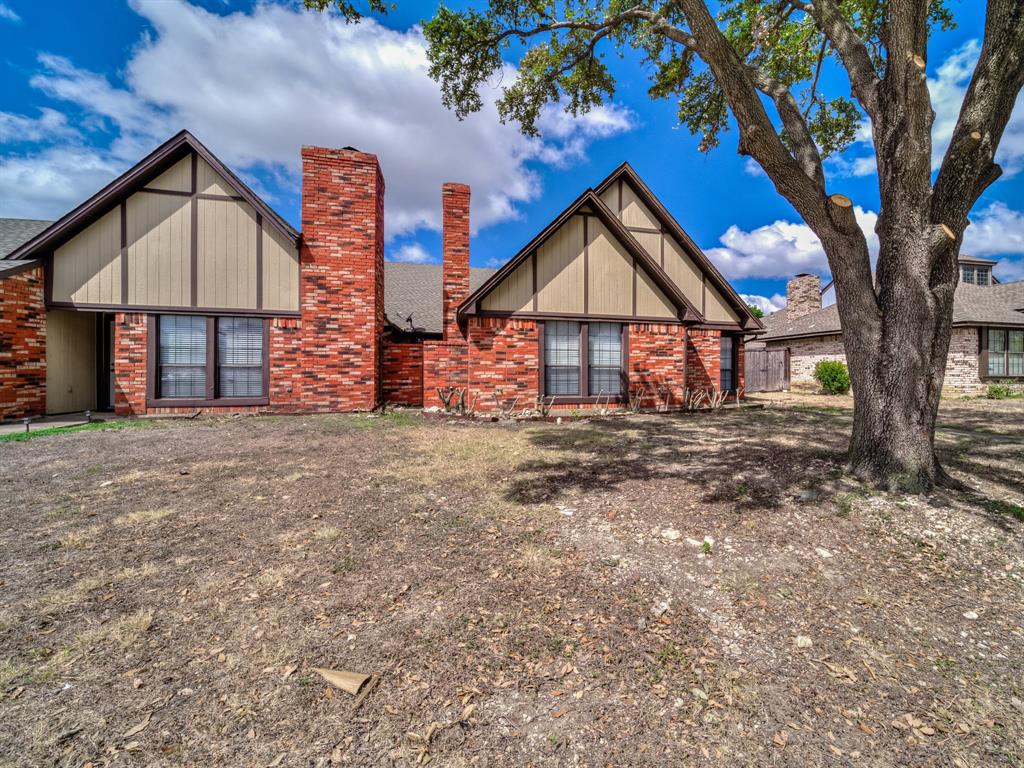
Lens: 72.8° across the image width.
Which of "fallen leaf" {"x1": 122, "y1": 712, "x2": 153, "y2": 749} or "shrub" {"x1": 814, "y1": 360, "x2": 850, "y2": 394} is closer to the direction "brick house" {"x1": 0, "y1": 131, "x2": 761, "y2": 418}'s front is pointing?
the fallen leaf

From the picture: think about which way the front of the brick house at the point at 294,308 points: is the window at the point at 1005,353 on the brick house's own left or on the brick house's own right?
on the brick house's own left

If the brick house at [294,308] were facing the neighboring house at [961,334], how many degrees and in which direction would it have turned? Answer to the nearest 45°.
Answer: approximately 90° to its left

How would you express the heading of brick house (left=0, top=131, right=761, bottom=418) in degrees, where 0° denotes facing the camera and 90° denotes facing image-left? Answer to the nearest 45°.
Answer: approximately 0°

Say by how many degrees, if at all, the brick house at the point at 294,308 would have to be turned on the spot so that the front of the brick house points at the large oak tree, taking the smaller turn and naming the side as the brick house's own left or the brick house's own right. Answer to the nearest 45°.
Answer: approximately 45° to the brick house's own left

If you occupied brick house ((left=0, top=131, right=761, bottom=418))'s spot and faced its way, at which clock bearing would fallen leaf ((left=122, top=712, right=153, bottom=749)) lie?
The fallen leaf is roughly at 12 o'clock from the brick house.

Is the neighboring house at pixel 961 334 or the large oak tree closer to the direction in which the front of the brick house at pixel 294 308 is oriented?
the large oak tree

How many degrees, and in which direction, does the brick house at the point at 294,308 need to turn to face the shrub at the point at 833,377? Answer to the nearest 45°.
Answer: approximately 90° to its left
